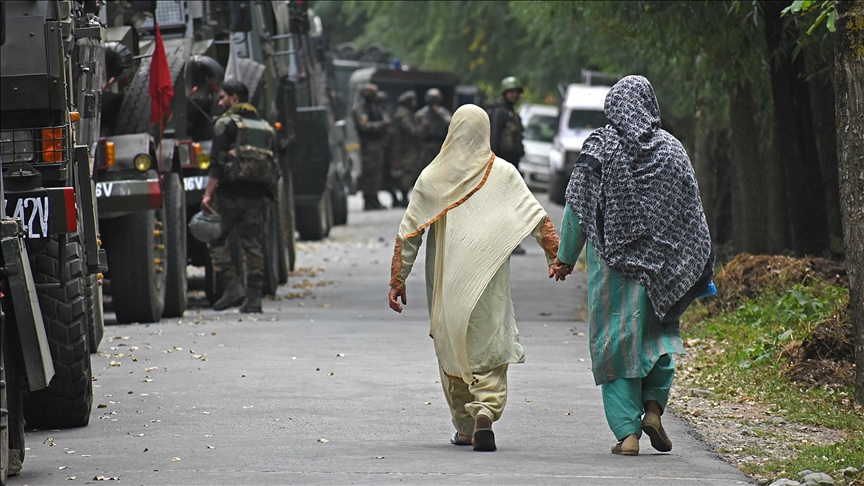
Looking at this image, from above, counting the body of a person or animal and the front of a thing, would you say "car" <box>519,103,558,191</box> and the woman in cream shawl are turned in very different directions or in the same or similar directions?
very different directions

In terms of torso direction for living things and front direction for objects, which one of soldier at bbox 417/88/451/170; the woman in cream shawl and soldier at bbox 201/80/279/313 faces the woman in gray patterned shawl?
soldier at bbox 417/88/451/170

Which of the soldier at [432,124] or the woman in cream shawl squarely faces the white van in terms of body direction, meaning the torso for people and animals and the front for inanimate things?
the woman in cream shawl

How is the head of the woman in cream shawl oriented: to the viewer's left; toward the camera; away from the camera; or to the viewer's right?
away from the camera

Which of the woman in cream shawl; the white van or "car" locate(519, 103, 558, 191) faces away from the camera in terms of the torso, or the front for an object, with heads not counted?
the woman in cream shawl

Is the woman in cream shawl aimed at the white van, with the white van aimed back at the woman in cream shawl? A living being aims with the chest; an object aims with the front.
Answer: yes

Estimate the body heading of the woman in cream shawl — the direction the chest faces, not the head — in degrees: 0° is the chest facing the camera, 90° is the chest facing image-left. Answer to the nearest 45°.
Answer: approximately 180°

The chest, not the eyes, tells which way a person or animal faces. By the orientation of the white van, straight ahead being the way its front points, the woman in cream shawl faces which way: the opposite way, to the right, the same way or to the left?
the opposite way

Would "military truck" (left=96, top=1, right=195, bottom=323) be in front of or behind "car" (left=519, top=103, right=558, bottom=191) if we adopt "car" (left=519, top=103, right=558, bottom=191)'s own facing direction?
in front
